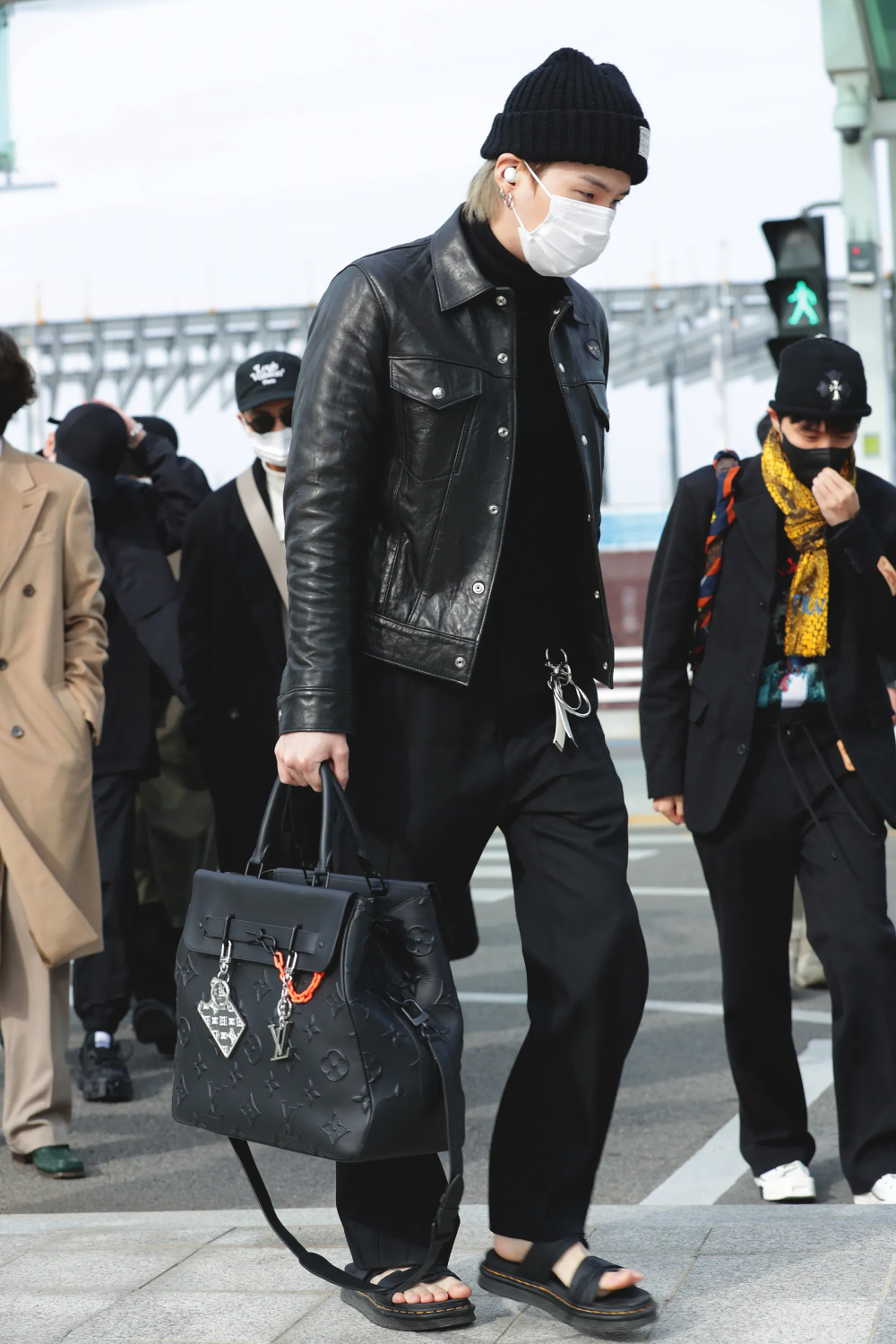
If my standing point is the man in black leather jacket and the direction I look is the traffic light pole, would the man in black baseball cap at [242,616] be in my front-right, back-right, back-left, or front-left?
front-left

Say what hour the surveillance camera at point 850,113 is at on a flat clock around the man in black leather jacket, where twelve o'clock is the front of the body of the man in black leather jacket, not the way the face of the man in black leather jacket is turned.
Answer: The surveillance camera is roughly at 8 o'clock from the man in black leather jacket.

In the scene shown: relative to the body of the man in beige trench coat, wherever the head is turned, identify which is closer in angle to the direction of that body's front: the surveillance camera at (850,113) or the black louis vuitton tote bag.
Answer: the black louis vuitton tote bag

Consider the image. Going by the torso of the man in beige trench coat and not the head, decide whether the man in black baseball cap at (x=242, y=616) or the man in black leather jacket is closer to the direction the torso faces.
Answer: the man in black leather jacket

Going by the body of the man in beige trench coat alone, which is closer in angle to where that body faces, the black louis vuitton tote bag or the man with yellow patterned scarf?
the black louis vuitton tote bag

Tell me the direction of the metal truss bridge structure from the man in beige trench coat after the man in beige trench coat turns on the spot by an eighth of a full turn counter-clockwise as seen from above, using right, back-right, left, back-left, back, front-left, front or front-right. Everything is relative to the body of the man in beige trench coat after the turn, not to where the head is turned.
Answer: back-left

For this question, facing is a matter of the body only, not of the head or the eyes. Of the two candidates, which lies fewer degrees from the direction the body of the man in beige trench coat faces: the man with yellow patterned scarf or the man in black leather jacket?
the man in black leather jacket

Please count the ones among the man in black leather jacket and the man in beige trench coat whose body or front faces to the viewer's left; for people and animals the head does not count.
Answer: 0

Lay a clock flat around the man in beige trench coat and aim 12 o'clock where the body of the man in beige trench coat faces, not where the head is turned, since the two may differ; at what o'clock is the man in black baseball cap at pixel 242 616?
The man in black baseball cap is roughly at 7 o'clock from the man in beige trench coat.

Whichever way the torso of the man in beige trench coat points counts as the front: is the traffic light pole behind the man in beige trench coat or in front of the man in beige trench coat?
behind

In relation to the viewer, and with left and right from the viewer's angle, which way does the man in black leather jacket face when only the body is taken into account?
facing the viewer and to the right of the viewer

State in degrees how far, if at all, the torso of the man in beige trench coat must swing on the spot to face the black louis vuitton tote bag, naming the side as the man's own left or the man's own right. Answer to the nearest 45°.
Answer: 0° — they already face it

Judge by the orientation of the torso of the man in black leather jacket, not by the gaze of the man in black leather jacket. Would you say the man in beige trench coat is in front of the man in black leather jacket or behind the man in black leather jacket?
behind

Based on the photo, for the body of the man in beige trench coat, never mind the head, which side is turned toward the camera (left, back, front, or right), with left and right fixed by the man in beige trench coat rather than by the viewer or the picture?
front
